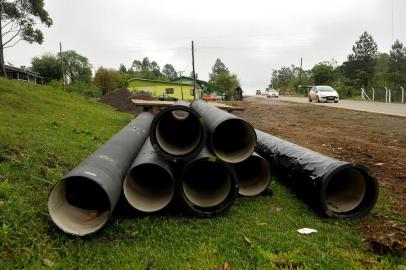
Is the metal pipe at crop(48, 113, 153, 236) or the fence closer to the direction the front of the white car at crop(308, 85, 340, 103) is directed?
the metal pipe

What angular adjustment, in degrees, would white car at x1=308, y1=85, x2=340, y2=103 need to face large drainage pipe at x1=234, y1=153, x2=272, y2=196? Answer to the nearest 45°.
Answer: approximately 45° to its right

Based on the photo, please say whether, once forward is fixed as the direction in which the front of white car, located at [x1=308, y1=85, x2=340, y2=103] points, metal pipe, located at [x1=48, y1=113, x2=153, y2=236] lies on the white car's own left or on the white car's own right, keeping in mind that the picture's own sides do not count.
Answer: on the white car's own right

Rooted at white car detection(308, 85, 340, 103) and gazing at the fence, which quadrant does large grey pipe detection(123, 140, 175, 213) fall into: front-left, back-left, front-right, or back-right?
back-right

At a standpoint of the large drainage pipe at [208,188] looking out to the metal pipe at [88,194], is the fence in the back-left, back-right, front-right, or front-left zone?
back-right

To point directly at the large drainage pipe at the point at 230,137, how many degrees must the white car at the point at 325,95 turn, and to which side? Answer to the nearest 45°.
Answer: approximately 45° to its right

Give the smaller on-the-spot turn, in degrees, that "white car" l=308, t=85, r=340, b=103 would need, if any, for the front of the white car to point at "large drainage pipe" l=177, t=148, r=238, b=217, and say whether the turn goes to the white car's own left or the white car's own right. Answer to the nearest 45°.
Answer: approximately 45° to the white car's own right

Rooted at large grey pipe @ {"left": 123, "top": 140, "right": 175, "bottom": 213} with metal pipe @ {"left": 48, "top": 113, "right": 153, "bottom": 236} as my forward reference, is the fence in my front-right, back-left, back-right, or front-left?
back-right

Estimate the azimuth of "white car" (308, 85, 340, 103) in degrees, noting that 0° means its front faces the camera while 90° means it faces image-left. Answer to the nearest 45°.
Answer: approximately 315°

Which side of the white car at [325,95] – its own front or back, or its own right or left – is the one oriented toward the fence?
left

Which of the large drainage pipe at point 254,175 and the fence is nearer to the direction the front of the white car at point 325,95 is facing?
the large drainage pipe

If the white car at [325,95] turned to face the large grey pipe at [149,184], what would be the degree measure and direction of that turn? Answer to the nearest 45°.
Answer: approximately 45° to its right
